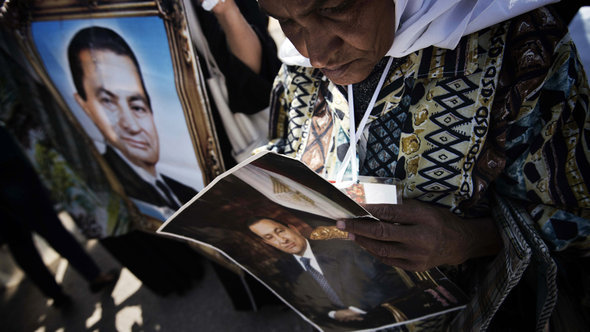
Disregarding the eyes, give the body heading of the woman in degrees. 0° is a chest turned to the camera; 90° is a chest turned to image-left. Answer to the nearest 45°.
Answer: approximately 45°

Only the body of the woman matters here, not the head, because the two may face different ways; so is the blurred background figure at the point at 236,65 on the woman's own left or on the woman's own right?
on the woman's own right

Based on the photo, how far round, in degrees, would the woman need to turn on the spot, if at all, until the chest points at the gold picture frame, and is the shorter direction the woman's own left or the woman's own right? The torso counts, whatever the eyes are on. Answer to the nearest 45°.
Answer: approximately 45° to the woman's own right

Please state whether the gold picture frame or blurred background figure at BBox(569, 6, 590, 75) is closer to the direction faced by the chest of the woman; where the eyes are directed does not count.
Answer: the gold picture frame

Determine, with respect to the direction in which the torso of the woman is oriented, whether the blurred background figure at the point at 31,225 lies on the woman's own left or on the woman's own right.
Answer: on the woman's own right
